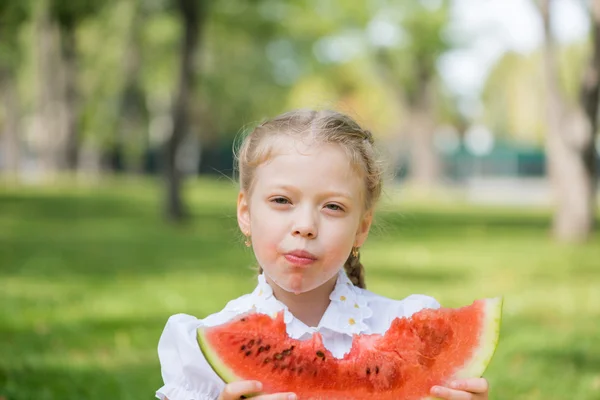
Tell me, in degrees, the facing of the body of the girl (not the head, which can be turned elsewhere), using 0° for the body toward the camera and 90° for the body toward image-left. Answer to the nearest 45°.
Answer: approximately 0°

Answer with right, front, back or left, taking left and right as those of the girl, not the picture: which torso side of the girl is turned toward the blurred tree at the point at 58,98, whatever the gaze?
back

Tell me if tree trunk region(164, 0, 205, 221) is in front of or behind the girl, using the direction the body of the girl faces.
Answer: behind

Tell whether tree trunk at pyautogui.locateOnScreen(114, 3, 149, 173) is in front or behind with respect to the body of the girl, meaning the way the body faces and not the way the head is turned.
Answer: behind

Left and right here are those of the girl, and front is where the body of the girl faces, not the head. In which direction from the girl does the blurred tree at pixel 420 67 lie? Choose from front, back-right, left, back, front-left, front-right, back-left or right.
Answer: back

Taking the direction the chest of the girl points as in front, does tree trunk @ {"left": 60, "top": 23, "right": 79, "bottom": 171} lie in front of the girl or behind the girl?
behind

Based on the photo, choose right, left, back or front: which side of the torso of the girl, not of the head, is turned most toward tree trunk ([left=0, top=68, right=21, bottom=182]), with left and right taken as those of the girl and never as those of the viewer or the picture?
back

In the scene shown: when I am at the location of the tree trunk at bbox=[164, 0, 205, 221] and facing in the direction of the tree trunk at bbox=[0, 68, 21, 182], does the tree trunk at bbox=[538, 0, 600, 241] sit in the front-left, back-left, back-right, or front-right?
back-right

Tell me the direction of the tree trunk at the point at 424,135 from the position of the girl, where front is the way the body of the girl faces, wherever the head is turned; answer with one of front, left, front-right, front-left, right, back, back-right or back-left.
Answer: back

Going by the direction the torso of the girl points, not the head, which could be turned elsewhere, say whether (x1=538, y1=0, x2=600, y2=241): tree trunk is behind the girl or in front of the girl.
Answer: behind
